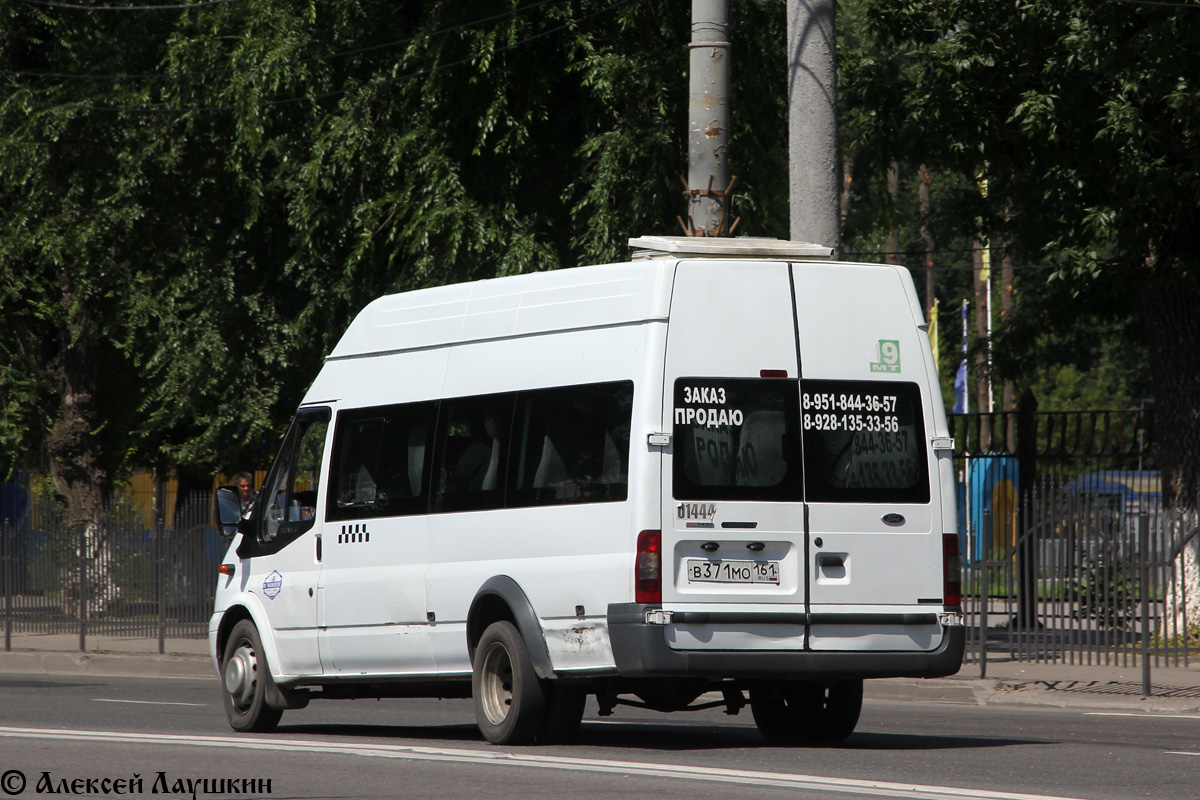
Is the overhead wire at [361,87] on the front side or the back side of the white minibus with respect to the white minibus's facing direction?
on the front side

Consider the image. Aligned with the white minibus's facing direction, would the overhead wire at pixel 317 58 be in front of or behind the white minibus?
in front

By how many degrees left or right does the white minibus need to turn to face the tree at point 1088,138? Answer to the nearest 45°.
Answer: approximately 90° to its right

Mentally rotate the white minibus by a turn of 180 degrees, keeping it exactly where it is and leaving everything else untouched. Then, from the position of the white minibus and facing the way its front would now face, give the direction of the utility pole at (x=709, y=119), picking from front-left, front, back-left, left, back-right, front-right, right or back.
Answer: back-left

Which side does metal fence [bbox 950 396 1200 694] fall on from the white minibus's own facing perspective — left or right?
on its right

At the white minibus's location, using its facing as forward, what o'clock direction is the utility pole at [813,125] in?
The utility pole is roughly at 2 o'clock from the white minibus.

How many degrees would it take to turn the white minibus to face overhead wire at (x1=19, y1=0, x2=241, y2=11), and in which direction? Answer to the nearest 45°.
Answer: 0° — it already faces it

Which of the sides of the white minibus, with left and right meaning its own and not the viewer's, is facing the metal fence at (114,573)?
front

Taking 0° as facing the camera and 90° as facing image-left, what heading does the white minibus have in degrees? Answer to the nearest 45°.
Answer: approximately 135°
